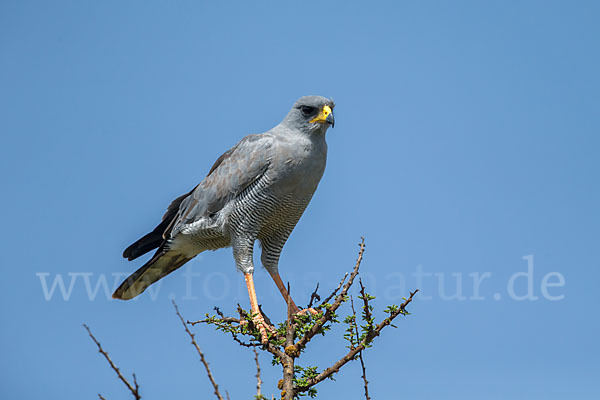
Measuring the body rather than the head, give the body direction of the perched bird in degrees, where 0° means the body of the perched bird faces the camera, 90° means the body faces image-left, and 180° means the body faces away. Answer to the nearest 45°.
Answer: approximately 315°
